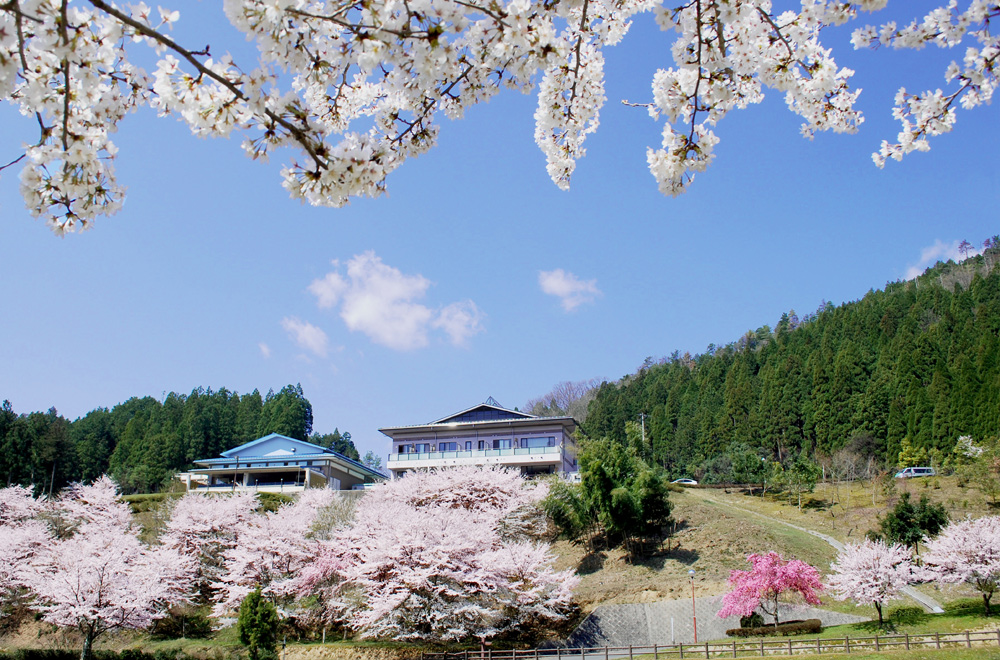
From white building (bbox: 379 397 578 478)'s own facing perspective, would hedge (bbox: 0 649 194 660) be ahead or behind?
ahead

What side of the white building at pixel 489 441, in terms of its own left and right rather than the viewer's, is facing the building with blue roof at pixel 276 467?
right

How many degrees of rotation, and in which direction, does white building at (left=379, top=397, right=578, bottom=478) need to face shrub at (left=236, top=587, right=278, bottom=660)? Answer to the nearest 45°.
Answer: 0° — it already faces it

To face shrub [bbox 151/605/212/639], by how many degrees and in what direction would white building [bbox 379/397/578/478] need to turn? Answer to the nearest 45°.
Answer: approximately 45° to its right

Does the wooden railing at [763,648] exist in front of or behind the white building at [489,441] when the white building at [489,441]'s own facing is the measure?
in front

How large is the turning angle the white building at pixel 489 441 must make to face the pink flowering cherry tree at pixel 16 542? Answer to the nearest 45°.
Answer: approximately 45° to its right

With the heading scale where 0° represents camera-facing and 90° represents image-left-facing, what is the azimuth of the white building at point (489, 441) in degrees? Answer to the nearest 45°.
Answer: approximately 0°

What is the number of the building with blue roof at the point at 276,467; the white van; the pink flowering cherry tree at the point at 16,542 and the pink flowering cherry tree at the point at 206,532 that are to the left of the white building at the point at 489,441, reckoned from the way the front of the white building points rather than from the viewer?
1
